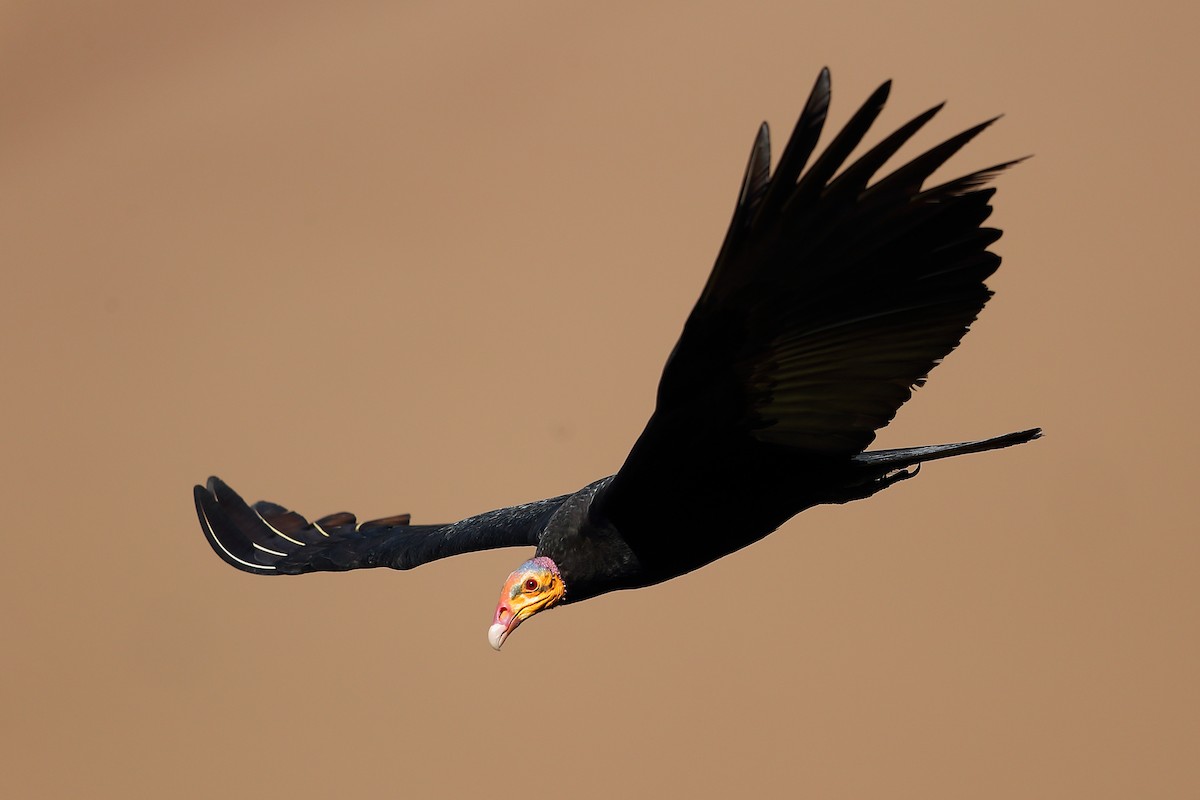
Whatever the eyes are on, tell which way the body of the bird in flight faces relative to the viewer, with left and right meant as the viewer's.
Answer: facing the viewer and to the left of the viewer
